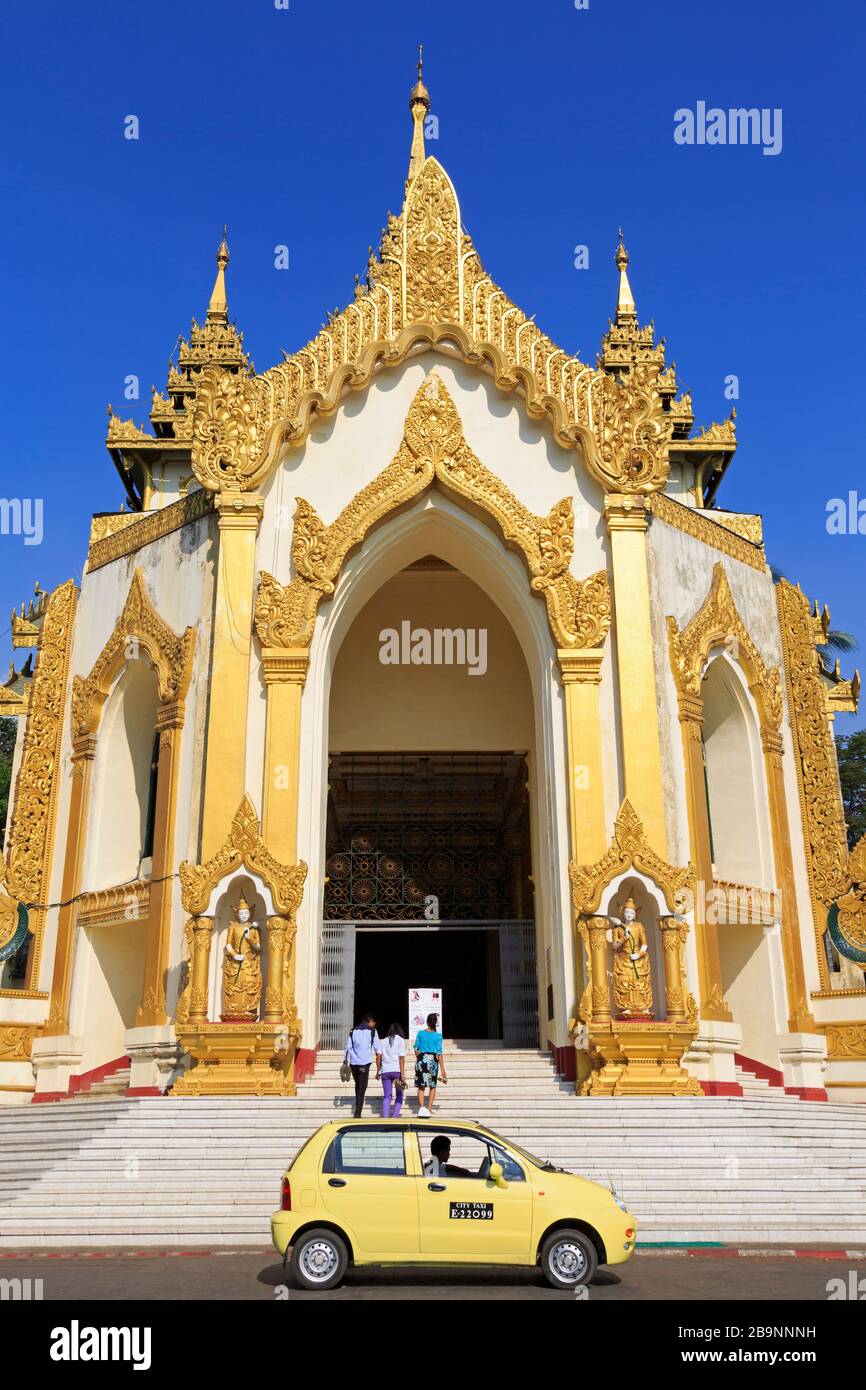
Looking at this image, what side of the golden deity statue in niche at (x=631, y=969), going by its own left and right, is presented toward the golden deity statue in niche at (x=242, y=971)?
right

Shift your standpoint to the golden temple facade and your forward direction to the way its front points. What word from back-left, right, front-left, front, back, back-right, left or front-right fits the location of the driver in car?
front

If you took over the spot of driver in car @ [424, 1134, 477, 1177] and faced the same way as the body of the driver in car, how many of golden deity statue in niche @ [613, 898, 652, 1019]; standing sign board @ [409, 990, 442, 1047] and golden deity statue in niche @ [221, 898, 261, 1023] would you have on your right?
0

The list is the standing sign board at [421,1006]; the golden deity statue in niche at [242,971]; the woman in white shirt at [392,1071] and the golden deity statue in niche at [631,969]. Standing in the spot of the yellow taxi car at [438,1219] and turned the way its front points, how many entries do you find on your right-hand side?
0

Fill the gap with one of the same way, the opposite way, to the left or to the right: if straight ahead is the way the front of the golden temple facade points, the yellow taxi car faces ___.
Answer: to the left

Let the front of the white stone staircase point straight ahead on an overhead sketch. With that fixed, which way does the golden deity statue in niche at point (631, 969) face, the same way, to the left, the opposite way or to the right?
the same way

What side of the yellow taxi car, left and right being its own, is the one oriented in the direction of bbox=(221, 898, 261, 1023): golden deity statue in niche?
left

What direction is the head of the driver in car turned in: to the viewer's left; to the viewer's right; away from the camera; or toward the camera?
to the viewer's right

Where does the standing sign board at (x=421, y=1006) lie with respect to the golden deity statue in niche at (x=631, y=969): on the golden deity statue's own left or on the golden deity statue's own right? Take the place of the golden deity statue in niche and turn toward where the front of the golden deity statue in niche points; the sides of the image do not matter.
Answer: on the golden deity statue's own right

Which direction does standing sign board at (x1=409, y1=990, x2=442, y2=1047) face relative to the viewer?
toward the camera

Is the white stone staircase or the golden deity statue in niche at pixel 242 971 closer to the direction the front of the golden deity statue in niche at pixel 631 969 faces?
the white stone staircase

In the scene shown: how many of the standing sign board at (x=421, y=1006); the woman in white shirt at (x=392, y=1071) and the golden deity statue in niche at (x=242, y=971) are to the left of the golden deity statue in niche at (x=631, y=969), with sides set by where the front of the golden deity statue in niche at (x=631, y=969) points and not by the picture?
0

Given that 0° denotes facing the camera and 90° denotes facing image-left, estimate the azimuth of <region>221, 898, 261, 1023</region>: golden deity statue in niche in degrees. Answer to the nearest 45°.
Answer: approximately 0°

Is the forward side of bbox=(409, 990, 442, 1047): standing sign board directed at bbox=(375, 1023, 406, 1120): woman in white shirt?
yes

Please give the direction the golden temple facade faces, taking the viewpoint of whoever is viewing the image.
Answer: facing the viewer

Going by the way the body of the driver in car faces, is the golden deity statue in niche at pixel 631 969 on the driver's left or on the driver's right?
on the driver's left

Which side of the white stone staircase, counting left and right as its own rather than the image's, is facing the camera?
front

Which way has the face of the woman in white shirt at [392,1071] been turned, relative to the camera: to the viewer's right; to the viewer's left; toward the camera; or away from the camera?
away from the camera

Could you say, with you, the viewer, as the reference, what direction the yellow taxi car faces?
facing to the right of the viewer
